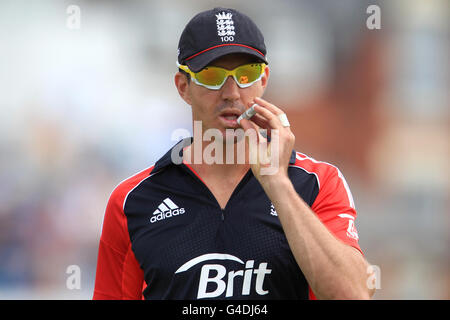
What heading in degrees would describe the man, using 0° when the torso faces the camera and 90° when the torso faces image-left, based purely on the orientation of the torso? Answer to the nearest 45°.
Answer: approximately 0°
